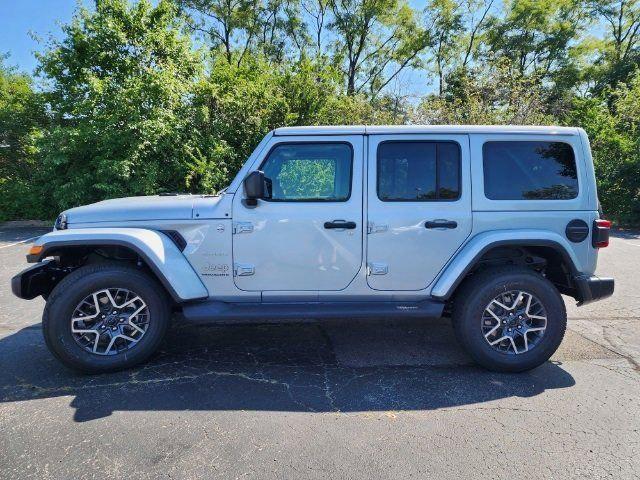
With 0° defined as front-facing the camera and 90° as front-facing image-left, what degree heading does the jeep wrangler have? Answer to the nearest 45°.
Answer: approximately 90°

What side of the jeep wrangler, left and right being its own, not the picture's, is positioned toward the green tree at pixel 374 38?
right

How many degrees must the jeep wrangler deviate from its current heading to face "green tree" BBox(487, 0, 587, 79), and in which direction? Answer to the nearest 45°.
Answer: approximately 135° to its right

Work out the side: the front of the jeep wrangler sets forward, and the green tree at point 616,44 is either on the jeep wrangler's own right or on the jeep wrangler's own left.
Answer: on the jeep wrangler's own right

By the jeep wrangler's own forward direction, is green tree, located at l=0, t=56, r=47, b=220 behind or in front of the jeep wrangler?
in front
